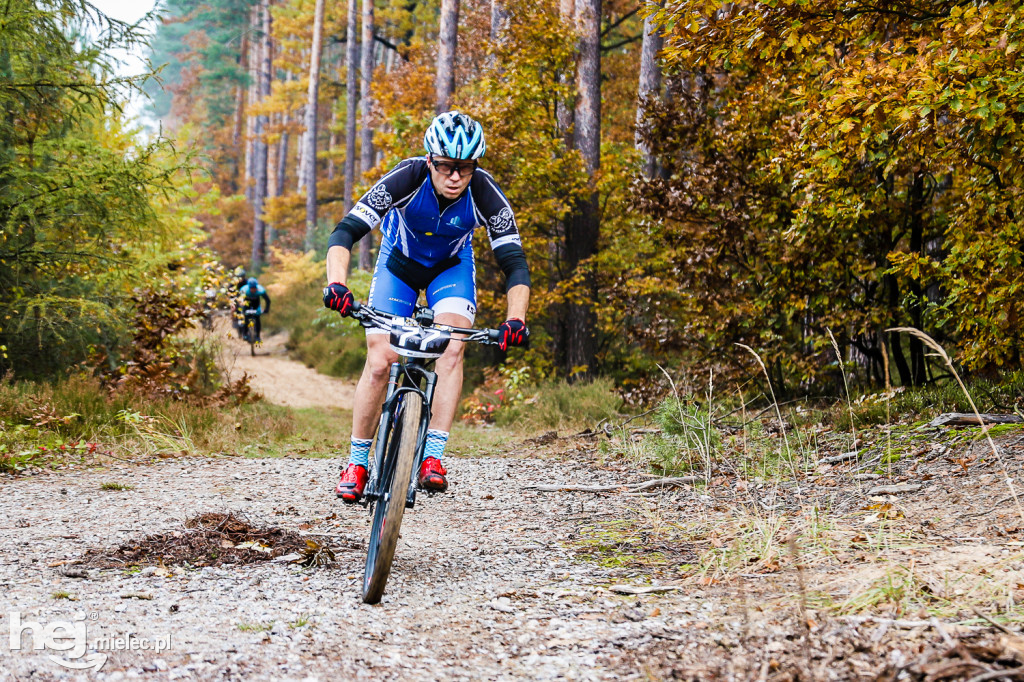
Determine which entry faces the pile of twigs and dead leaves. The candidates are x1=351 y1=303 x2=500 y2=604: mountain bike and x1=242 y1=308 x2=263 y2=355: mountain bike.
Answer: x1=242 y1=308 x2=263 y2=355: mountain bike

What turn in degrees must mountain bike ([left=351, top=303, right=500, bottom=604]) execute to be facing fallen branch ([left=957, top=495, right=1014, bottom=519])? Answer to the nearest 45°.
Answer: approximately 90° to its left

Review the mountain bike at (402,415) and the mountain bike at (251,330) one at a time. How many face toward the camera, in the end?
2

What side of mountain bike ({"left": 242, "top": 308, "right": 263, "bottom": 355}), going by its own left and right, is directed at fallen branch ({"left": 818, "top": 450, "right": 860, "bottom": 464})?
front

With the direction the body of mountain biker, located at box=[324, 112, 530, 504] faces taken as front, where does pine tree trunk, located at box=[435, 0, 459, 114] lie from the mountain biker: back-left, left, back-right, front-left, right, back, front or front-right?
back

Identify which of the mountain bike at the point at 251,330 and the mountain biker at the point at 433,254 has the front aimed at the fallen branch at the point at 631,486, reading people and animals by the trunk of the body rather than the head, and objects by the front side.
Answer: the mountain bike

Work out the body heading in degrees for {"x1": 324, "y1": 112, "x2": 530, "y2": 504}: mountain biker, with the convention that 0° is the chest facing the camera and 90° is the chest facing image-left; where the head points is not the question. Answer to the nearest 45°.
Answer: approximately 0°

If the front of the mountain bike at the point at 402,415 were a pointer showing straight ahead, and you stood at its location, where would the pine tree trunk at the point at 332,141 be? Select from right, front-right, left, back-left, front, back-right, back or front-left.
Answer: back

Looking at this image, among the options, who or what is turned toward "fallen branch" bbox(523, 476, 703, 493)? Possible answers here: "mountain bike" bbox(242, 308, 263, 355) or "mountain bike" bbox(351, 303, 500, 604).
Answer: "mountain bike" bbox(242, 308, 263, 355)

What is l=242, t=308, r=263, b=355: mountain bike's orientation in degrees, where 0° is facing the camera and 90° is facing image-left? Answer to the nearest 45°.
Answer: approximately 0°

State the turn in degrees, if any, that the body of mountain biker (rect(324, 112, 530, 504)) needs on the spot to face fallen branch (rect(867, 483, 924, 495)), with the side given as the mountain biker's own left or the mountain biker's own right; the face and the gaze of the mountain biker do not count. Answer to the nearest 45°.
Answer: approximately 90° to the mountain biker's own left
